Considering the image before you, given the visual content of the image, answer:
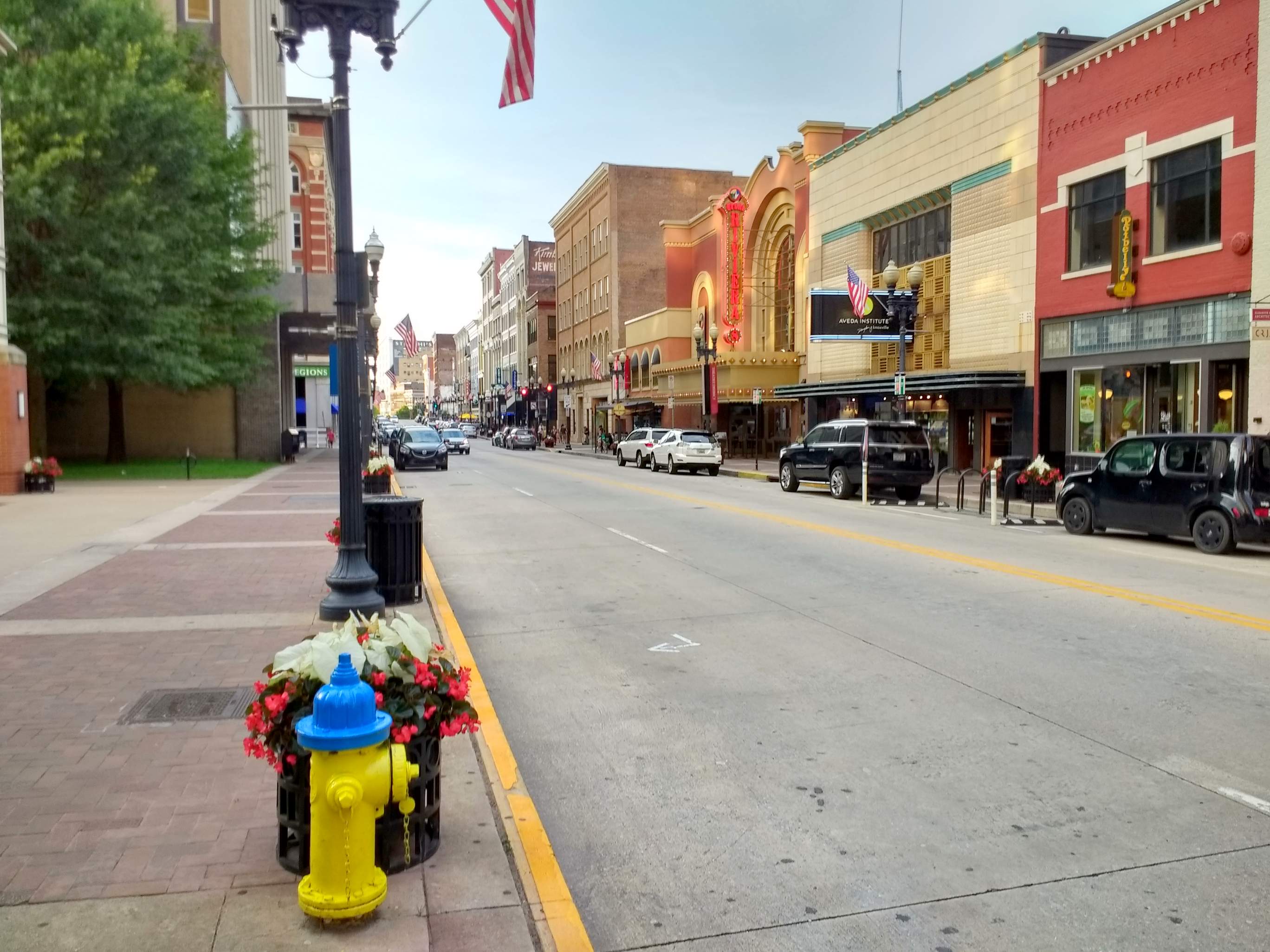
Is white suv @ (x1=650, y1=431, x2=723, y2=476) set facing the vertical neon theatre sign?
no

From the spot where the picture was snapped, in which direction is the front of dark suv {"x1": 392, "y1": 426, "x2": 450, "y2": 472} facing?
facing the viewer

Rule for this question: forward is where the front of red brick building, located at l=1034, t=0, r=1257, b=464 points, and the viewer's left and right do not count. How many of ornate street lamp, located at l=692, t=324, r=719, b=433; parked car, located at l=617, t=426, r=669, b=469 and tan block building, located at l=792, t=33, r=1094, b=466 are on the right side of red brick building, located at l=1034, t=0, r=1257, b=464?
3

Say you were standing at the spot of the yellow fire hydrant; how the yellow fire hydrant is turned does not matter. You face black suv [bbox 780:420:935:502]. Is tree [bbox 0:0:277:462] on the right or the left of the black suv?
left

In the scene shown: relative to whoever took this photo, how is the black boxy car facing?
facing away from the viewer and to the left of the viewer

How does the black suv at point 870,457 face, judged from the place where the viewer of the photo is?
facing away from the viewer and to the left of the viewer

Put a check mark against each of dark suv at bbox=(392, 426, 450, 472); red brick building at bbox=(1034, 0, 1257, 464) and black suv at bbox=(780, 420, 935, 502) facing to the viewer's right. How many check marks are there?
0

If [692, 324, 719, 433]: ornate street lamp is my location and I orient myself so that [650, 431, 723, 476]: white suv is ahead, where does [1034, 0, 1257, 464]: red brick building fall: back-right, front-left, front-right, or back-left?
front-left

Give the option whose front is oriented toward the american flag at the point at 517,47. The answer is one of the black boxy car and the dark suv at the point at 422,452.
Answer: the dark suv

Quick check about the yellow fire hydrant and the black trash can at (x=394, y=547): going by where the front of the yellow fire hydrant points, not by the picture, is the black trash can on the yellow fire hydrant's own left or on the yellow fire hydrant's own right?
on the yellow fire hydrant's own left

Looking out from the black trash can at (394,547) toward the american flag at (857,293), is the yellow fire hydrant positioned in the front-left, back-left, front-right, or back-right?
back-right

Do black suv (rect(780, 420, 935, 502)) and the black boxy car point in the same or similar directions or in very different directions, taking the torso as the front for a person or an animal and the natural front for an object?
same or similar directions

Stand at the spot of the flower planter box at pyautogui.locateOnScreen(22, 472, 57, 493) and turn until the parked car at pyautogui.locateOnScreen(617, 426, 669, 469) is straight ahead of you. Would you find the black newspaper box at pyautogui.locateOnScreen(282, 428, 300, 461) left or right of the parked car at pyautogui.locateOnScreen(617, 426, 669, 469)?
left

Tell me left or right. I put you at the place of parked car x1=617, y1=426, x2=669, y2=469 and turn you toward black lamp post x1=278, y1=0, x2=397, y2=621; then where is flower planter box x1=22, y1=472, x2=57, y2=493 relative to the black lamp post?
right

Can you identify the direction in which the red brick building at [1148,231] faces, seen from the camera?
facing the viewer and to the left of the viewer

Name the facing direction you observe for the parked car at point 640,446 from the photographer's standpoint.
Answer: facing away from the viewer and to the left of the viewer

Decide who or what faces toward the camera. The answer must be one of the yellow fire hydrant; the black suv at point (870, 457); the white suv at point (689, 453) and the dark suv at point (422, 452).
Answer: the dark suv

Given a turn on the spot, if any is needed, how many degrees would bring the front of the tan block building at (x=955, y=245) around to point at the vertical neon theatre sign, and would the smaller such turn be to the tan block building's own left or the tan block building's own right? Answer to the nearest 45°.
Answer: approximately 90° to the tan block building's own right

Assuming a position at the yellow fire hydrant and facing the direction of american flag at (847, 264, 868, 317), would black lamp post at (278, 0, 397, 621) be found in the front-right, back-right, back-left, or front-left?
front-left

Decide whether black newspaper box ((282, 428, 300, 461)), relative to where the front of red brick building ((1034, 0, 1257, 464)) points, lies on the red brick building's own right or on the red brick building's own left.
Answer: on the red brick building's own right

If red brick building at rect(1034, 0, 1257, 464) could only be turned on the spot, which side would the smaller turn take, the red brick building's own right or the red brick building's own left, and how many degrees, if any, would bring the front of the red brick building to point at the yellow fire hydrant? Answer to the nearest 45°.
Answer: approximately 45° to the red brick building's own left

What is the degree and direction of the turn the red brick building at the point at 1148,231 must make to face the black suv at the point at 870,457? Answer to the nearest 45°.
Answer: approximately 45° to its right

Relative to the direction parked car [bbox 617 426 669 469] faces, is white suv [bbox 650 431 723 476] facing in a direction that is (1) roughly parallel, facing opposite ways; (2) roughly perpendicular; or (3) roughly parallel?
roughly parallel
